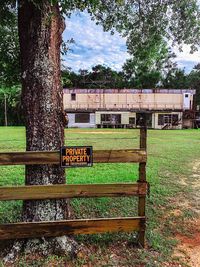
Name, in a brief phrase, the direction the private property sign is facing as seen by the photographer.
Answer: facing the viewer
